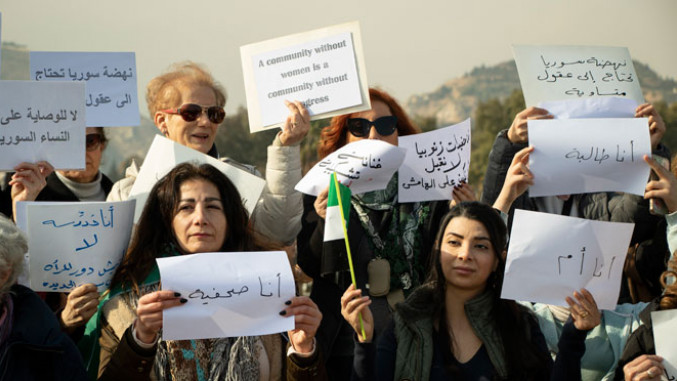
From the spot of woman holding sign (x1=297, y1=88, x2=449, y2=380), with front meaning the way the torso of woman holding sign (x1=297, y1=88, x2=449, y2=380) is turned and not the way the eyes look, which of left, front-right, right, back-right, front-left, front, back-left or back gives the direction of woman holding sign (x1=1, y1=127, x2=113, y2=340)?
right

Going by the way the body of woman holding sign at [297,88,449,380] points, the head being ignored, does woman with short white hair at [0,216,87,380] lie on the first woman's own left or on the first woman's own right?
on the first woman's own right

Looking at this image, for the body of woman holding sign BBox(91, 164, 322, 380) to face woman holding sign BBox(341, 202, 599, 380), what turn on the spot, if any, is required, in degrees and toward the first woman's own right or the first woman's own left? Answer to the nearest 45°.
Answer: approximately 90° to the first woman's own left

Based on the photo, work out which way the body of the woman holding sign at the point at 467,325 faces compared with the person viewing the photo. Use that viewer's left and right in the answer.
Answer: facing the viewer

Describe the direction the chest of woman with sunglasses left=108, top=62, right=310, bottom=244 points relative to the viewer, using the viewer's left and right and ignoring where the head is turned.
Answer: facing the viewer and to the right of the viewer

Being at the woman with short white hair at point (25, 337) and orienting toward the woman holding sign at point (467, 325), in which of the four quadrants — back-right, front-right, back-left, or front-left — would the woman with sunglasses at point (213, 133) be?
front-left

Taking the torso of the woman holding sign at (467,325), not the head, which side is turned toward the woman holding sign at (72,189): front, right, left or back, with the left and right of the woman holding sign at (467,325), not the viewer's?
right

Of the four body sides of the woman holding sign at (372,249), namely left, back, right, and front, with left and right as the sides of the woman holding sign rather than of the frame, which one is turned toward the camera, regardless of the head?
front

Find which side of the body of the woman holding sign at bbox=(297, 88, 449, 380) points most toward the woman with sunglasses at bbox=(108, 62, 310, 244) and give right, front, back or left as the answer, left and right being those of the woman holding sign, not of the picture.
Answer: right

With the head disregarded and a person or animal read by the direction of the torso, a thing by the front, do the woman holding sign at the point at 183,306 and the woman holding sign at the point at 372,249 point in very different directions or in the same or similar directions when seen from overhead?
same or similar directions

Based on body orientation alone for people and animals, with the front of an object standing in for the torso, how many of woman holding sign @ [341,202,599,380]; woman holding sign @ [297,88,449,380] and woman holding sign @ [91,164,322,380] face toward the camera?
3
